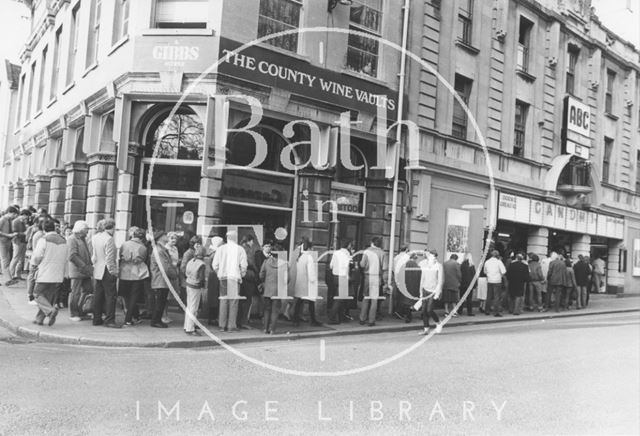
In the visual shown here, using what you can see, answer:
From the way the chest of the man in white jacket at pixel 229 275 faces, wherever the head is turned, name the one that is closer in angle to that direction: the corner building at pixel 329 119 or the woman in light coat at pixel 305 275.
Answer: the corner building

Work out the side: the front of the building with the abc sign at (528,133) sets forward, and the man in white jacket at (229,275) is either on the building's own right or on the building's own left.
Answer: on the building's own right

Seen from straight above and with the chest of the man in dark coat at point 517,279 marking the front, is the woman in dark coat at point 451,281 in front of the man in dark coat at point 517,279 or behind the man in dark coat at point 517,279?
behind

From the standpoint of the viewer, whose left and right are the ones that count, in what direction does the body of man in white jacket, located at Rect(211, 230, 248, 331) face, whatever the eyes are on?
facing away from the viewer

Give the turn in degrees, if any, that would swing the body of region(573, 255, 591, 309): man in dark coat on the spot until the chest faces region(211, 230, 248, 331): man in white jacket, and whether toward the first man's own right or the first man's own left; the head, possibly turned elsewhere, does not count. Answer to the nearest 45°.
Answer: approximately 135° to the first man's own left

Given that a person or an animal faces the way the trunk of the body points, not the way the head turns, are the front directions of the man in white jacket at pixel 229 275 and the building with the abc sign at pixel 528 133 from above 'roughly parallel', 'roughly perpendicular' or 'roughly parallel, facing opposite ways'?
roughly parallel, facing opposite ways

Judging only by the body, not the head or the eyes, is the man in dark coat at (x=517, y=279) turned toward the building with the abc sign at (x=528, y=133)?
yes

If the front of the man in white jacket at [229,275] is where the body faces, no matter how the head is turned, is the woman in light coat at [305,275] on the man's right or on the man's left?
on the man's right

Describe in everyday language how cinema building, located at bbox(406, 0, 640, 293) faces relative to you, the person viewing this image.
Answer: facing the viewer and to the right of the viewer

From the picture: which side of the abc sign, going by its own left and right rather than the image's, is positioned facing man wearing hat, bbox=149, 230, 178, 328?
right
